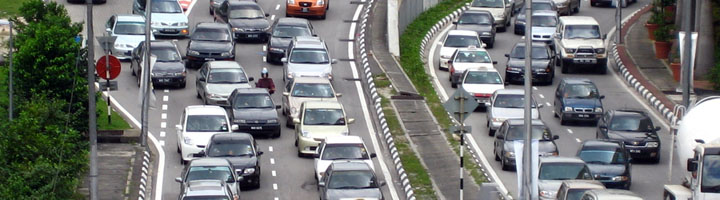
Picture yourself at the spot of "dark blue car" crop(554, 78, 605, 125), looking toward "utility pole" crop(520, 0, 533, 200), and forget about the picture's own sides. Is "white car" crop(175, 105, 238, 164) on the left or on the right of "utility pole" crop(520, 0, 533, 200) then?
right

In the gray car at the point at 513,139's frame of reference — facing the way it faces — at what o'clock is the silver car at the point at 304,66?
The silver car is roughly at 6 o'clock from the gray car.

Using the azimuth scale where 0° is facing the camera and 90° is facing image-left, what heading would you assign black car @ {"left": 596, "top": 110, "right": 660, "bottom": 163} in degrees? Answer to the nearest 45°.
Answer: approximately 0°

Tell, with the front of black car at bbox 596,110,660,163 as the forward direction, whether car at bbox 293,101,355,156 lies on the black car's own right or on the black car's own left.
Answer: on the black car's own right
